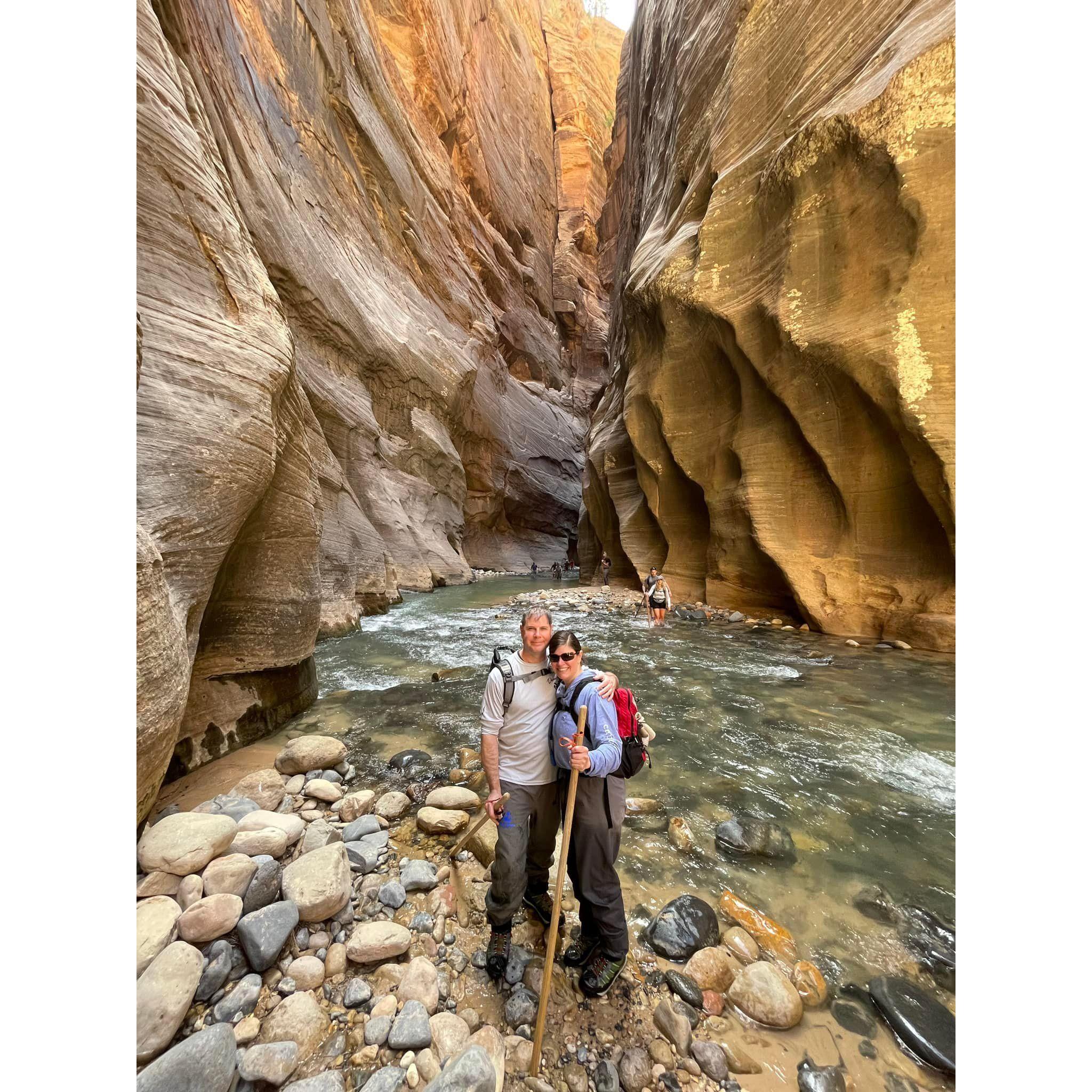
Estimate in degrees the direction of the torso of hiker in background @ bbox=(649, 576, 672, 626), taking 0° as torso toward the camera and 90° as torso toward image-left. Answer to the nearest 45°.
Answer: approximately 0°

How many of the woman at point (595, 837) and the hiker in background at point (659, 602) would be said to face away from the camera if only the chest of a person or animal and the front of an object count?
0

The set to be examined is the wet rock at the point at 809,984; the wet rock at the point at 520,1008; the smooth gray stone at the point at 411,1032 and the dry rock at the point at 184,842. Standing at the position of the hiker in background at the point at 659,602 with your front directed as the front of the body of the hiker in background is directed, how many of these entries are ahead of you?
4

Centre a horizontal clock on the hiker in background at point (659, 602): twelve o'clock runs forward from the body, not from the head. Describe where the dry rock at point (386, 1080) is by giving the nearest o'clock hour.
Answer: The dry rock is roughly at 12 o'clock from the hiker in background.

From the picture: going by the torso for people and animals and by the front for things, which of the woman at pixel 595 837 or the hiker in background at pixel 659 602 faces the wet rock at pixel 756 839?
the hiker in background

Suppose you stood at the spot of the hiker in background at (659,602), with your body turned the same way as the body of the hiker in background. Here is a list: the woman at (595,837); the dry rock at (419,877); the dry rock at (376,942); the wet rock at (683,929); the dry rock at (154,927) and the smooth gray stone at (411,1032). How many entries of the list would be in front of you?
6

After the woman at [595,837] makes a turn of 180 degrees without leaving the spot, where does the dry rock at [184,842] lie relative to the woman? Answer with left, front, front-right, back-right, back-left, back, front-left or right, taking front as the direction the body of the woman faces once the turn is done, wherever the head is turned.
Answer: back-left
